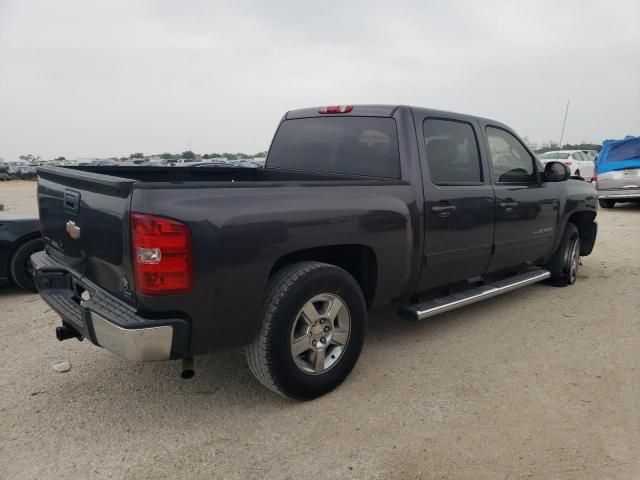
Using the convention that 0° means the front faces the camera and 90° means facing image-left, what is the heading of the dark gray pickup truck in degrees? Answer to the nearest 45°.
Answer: approximately 225°

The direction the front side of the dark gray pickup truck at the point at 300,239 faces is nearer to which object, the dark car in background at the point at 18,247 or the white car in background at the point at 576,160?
the white car in background

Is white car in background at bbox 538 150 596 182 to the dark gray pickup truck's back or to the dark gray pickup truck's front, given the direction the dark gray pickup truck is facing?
to the front

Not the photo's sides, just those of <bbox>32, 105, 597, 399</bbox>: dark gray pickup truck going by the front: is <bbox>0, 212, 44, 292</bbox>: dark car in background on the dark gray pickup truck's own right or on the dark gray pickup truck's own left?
on the dark gray pickup truck's own left

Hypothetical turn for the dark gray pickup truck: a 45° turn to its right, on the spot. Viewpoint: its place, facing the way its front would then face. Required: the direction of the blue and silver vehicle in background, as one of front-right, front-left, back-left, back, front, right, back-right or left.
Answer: front-left
